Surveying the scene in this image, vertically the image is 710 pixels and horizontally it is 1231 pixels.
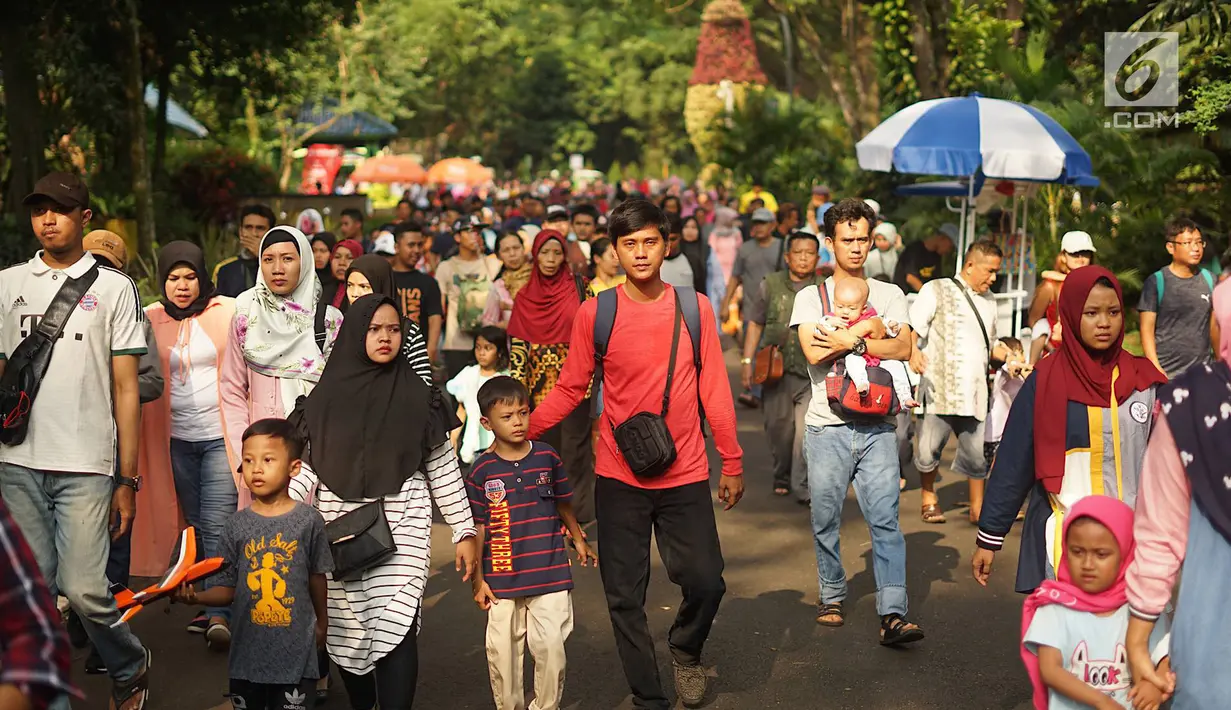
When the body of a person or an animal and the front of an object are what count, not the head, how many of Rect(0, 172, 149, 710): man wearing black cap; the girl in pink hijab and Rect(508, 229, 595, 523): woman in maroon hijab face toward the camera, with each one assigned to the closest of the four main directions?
3

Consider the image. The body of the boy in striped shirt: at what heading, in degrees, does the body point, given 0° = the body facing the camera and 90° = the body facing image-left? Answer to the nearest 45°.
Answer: approximately 0°

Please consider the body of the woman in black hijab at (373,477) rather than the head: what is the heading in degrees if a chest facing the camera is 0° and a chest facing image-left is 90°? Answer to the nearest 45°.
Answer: approximately 0°

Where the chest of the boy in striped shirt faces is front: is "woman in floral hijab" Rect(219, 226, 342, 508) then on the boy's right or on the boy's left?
on the boy's right

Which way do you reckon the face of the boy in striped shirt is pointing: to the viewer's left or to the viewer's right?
to the viewer's right

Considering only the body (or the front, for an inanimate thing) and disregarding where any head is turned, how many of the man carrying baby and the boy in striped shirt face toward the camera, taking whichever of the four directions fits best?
2

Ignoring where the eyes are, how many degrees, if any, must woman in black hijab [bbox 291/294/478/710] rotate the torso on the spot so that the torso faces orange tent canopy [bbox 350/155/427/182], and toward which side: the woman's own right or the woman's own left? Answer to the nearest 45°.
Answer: approximately 180°

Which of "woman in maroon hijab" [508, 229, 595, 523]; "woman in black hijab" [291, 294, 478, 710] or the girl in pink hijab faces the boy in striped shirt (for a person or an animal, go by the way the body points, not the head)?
the woman in maroon hijab

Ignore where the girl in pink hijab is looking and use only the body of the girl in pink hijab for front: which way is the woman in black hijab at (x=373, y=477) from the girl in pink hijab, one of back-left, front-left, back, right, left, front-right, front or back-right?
right

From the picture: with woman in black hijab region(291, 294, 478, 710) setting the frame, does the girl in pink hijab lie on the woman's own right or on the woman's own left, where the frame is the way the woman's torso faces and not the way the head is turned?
on the woman's own left

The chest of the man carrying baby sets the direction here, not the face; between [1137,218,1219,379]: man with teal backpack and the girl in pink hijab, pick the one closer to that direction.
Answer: the girl in pink hijab
